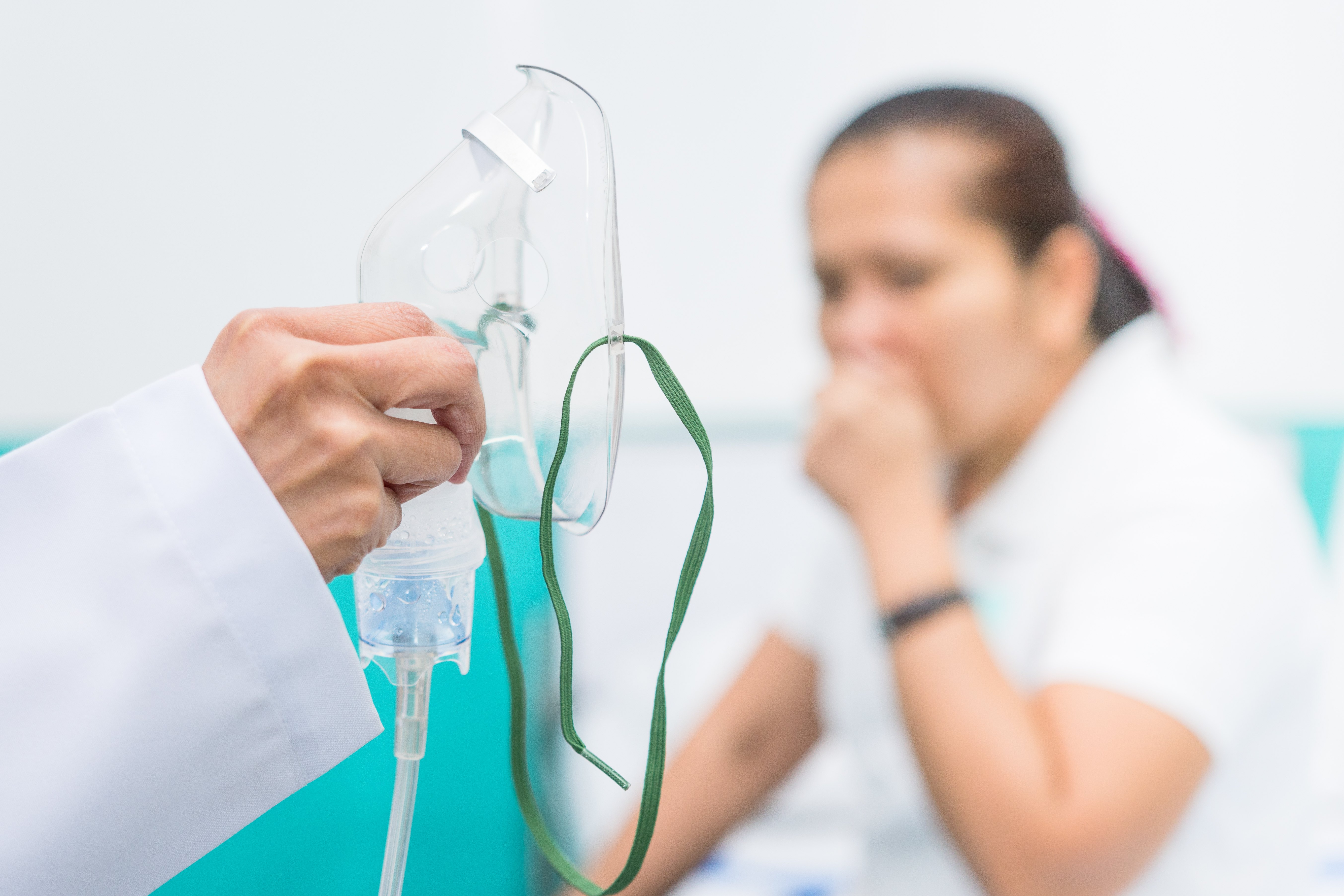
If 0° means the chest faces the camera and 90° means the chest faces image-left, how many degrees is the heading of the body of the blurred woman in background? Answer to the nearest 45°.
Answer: approximately 45°
